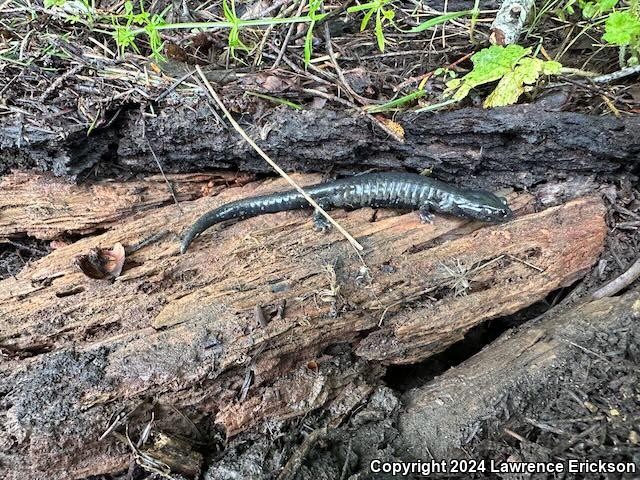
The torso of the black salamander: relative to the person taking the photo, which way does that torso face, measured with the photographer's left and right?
facing to the right of the viewer
